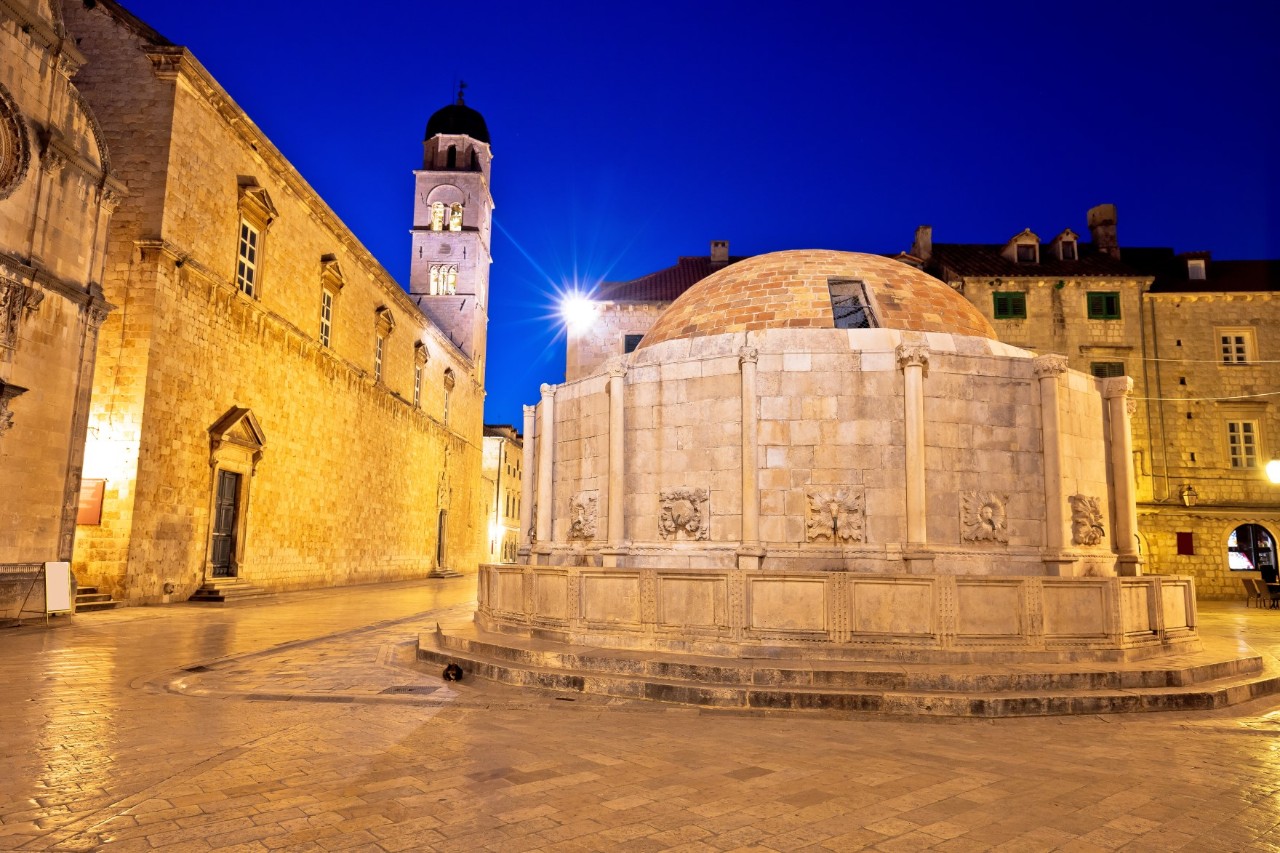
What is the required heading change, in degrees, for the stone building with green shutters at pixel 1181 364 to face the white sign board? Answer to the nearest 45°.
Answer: approximately 45° to its right

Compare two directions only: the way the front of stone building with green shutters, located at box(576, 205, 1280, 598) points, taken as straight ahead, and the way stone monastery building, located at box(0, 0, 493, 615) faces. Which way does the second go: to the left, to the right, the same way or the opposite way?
to the left

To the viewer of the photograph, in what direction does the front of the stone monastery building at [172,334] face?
facing the viewer and to the right of the viewer

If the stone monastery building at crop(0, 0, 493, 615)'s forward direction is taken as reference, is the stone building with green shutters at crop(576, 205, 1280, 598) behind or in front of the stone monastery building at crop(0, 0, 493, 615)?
in front

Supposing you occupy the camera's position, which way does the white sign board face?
facing the viewer

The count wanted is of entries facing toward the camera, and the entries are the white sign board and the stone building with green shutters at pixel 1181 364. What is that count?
2

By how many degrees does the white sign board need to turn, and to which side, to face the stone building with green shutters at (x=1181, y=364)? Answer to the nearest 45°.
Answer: approximately 90° to its left

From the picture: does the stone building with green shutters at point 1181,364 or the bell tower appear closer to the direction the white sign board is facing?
the stone building with green shutters

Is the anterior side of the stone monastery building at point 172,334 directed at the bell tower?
no

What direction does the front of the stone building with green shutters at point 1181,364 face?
toward the camera

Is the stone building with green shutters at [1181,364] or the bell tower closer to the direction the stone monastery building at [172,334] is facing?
the stone building with green shutters

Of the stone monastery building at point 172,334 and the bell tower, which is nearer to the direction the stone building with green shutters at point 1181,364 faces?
the stone monastery building

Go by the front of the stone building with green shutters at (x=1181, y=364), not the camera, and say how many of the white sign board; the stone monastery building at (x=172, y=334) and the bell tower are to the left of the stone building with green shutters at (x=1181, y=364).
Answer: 0
